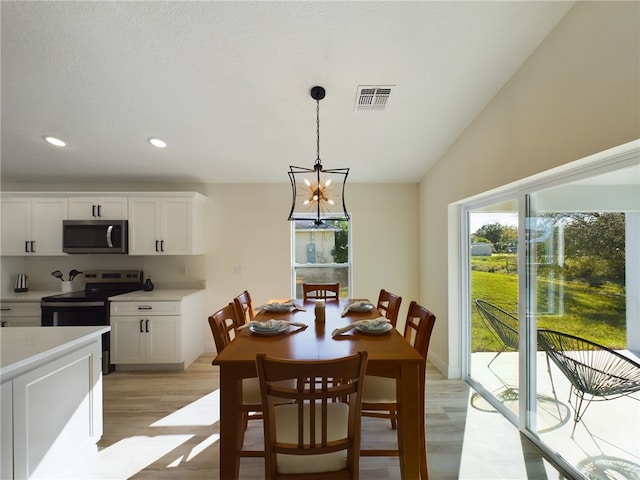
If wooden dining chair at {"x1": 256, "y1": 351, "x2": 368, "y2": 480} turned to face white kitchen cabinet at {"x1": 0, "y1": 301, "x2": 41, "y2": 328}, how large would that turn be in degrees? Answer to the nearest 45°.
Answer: approximately 45° to its left

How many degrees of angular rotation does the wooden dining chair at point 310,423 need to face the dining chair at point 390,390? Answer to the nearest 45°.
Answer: approximately 45° to its right

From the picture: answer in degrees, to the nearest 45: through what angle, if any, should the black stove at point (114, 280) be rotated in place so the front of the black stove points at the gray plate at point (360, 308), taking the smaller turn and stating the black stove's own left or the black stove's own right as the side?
approximately 90° to the black stove's own left

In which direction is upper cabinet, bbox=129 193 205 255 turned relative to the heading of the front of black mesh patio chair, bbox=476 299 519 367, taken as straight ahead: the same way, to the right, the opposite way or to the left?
to the right

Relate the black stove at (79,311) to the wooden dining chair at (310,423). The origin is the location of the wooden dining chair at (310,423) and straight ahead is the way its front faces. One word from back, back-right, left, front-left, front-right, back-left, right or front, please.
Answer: front-left

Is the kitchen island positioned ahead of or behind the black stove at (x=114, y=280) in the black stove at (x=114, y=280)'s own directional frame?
ahead

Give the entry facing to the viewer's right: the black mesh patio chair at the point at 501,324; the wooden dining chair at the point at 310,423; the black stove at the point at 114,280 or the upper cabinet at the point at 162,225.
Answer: the black mesh patio chair

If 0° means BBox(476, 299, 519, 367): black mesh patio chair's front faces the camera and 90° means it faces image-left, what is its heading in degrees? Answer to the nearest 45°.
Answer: approximately 270°

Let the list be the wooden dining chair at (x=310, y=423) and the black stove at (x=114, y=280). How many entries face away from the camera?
1

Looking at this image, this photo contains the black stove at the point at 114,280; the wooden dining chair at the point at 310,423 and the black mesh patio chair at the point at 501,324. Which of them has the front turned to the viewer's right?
the black mesh patio chair

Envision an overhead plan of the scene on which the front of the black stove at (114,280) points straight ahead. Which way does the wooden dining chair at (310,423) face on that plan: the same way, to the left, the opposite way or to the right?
the opposite way

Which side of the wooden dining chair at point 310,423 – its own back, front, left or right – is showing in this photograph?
back

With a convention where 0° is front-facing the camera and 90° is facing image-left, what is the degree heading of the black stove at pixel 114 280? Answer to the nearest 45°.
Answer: approximately 45°
